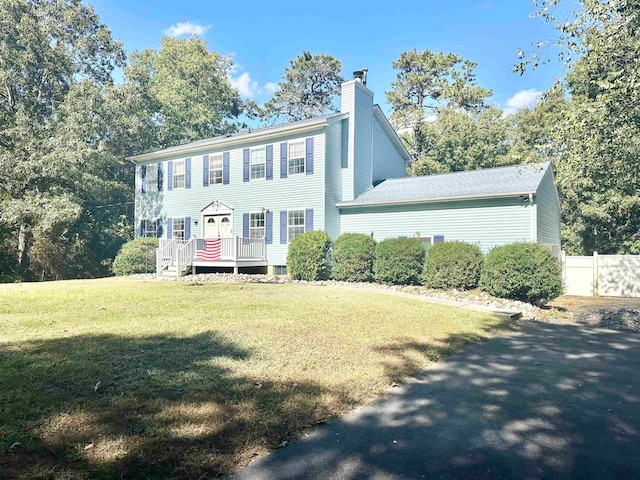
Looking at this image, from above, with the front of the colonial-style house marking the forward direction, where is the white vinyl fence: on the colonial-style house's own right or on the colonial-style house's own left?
on the colonial-style house's own left

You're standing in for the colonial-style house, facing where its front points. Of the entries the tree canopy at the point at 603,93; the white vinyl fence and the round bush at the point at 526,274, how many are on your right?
0

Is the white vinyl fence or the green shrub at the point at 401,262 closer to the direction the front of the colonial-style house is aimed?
the green shrub

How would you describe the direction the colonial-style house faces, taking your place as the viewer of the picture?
facing the viewer and to the left of the viewer

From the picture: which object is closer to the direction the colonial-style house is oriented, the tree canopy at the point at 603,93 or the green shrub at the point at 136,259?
the green shrub

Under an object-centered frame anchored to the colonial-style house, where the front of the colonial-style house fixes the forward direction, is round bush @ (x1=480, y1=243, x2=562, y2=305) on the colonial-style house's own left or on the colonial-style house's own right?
on the colonial-style house's own left

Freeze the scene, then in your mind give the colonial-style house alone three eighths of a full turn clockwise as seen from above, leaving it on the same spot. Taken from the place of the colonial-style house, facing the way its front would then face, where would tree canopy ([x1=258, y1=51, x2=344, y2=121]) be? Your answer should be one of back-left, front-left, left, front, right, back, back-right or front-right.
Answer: front

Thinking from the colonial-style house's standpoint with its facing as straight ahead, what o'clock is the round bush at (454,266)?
The round bush is roughly at 9 o'clock from the colonial-style house.

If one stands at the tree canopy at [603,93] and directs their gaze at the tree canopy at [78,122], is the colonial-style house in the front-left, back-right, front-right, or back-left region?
front-right

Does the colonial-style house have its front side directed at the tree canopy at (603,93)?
no

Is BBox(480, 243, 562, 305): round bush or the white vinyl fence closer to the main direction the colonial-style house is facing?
the round bush

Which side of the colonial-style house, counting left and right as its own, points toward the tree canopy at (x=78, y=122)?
right
